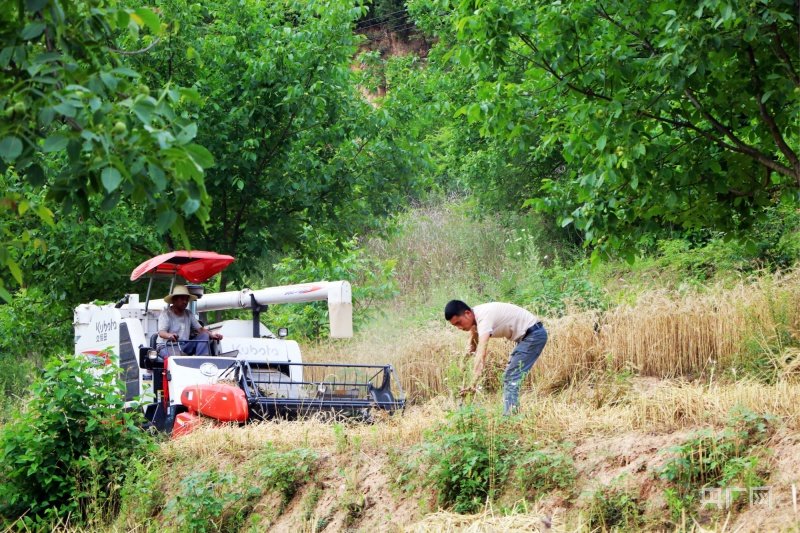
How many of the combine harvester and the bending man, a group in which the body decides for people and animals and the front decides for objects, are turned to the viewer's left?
1

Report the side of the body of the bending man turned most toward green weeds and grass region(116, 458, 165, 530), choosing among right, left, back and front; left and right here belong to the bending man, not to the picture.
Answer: front

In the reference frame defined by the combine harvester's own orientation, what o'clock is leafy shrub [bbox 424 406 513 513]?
The leafy shrub is roughly at 1 o'clock from the combine harvester.

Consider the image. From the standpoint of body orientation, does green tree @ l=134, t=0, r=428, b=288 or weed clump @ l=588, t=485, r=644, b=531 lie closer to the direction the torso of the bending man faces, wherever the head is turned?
the green tree

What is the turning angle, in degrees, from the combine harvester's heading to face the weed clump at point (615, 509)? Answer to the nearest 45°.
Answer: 0° — it already faces it

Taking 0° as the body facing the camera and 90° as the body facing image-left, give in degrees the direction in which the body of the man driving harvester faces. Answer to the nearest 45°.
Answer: approximately 315°

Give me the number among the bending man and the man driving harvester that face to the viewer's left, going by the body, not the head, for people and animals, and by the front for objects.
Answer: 1

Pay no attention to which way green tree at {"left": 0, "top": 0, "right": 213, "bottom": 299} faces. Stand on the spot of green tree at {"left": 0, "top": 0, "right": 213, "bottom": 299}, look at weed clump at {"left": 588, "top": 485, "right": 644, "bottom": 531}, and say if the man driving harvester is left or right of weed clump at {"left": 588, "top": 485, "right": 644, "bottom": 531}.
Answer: left

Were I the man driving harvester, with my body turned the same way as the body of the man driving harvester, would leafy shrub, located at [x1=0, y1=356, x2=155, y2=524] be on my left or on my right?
on my right

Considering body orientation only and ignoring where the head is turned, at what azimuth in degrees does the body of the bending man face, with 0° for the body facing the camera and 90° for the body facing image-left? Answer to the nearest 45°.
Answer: approximately 90°

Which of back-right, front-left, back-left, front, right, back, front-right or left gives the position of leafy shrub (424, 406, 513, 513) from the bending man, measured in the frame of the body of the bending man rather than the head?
left

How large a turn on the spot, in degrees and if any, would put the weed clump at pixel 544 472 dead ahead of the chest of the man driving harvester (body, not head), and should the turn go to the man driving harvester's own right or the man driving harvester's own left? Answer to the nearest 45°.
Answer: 0° — they already face it

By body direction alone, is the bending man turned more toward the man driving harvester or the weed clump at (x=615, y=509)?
the man driving harvester

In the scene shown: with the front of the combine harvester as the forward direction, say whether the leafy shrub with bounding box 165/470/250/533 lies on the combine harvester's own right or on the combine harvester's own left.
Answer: on the combine harvester's own right
